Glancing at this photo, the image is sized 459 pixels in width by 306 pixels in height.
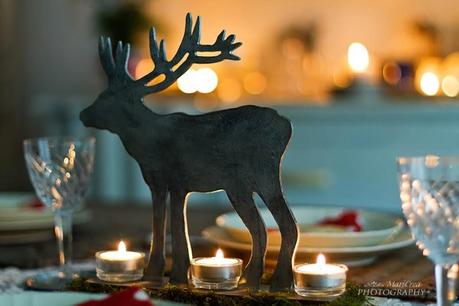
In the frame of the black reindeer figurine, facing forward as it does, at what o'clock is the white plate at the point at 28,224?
The white plate is roughly at 2 o'clock from the black reindeer figurine.

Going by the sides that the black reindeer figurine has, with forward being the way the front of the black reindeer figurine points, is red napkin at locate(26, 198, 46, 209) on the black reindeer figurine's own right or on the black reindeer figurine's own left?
on the black reindeer figurine's own right

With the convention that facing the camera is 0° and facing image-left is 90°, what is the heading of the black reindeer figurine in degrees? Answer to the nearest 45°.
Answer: approximately 90°

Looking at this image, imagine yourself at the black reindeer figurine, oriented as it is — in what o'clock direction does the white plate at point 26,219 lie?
The white plate is roughly at 2 o'clock from the black reindeer figurine.

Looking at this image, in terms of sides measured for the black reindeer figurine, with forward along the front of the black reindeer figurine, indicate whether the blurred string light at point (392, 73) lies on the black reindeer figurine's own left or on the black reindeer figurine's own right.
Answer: on the black reindeer figurine's own right
